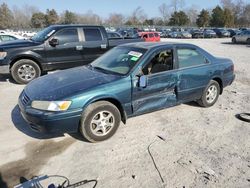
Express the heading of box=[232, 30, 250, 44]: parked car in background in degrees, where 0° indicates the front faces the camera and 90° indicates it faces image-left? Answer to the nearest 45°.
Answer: approximately 90°

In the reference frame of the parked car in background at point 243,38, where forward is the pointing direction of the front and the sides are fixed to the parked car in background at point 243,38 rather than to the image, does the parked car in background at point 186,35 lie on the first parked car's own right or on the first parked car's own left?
on the first parked car's own right

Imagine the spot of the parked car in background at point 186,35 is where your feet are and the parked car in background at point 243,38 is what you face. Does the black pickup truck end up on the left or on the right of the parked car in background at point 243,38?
right

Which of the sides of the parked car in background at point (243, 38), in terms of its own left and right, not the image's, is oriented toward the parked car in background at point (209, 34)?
right

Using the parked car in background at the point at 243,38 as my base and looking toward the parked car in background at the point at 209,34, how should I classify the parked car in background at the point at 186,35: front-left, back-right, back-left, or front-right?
front-left

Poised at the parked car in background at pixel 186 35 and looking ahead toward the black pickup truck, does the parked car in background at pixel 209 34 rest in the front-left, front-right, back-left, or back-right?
back-left

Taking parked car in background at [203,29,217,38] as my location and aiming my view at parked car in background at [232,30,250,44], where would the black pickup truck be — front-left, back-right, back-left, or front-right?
front-right
